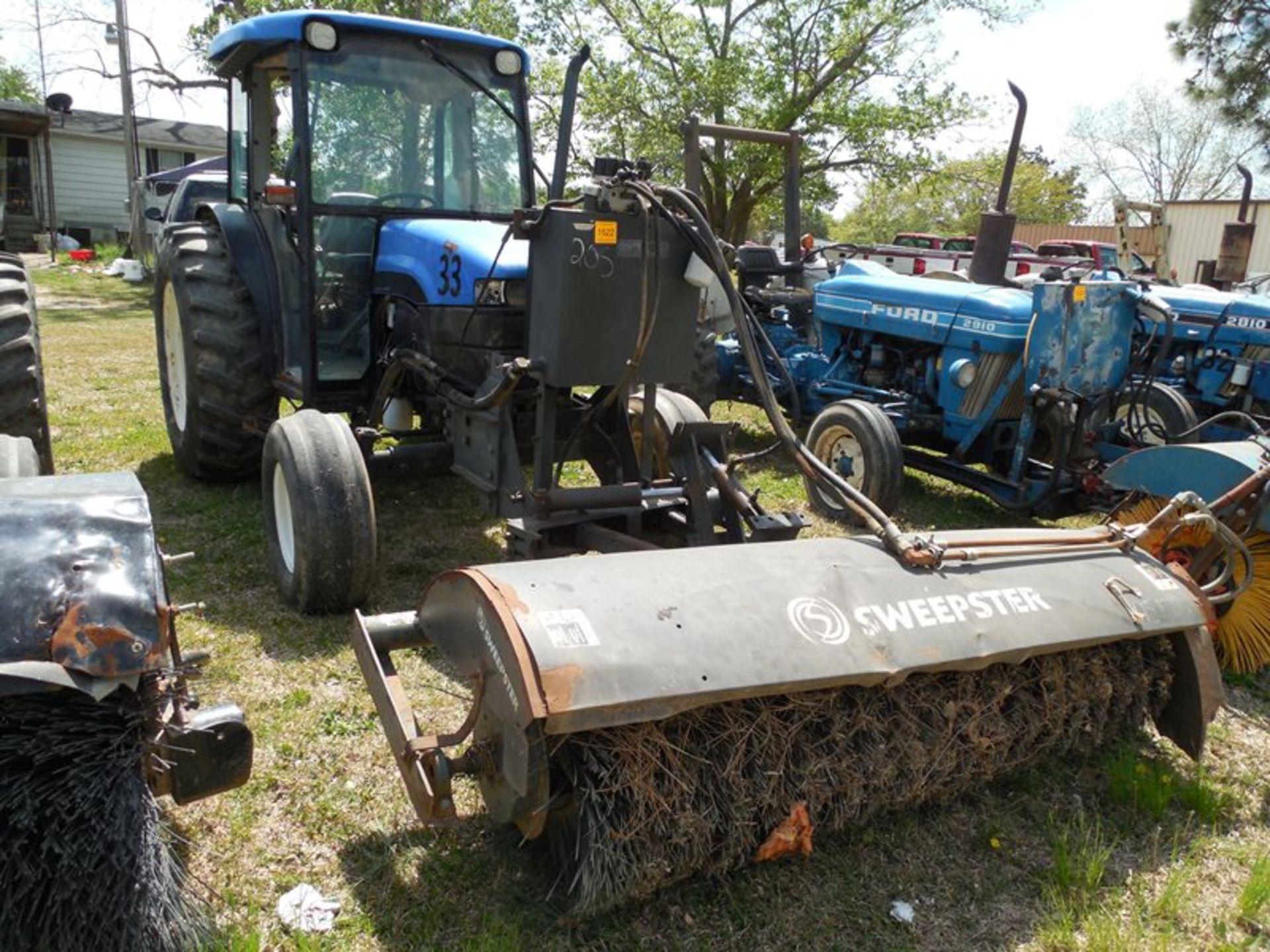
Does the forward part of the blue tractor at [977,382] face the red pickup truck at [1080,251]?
no

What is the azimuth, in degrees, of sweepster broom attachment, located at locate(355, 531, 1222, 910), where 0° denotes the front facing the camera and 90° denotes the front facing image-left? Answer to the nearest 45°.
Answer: approximately 315°

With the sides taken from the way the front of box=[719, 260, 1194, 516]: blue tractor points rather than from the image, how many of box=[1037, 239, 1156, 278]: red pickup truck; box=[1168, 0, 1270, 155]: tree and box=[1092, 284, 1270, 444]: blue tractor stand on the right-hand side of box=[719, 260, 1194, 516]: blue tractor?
0

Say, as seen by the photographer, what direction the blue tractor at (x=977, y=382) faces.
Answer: facing the viewer and to the right of the viewer

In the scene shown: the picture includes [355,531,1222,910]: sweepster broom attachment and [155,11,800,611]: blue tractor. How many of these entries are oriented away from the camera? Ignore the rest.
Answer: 0

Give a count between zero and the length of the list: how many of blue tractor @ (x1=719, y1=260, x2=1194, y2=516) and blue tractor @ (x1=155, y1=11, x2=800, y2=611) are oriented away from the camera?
0

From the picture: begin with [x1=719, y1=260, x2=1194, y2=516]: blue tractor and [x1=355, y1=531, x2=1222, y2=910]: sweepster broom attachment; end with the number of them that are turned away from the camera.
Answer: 0

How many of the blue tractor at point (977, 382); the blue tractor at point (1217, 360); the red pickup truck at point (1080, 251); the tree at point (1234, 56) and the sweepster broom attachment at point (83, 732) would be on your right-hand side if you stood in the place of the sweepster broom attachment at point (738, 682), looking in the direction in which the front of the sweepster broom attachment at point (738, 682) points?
1

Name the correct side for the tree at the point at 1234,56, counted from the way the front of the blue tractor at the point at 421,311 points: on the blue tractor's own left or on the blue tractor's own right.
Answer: on the blue tractor's own left

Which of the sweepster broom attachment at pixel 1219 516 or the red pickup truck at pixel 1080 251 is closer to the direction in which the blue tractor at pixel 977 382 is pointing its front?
the sweepster broom attachment

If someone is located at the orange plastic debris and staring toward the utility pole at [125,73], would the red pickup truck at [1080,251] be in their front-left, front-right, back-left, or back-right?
front-right

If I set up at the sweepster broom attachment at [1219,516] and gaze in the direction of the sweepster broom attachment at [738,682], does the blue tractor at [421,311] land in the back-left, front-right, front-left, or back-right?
front-right

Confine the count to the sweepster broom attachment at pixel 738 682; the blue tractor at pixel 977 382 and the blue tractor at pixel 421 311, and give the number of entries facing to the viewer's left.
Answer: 0

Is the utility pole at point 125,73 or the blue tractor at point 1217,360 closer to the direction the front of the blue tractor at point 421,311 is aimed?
the blue tractor

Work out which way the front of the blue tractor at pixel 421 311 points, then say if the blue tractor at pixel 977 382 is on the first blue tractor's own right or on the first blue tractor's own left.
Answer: on the first blue tractor's own left

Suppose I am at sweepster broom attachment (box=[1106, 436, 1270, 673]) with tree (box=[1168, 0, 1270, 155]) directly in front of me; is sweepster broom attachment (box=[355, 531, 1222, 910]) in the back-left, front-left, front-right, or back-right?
back-left
